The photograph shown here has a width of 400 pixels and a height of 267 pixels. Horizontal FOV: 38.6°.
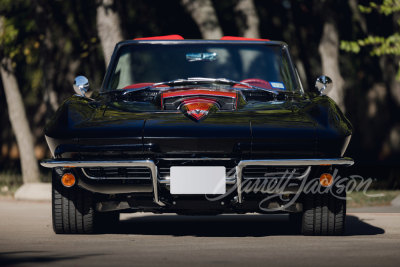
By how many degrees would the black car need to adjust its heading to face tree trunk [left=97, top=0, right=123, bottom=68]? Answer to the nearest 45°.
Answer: approximately 180°

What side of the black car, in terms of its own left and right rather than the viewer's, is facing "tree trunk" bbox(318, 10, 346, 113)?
back

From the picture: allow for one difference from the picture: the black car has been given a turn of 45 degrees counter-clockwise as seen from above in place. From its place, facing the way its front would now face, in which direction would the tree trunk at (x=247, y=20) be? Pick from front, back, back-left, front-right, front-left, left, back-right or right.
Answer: back-left

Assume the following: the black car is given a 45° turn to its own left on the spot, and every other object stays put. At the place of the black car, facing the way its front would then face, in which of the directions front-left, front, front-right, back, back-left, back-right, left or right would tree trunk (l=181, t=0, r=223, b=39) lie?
back-left

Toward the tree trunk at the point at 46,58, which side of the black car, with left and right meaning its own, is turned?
back

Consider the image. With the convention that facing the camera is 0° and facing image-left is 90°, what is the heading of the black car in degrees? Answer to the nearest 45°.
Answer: approximately 0°
